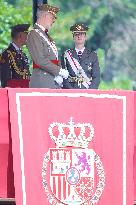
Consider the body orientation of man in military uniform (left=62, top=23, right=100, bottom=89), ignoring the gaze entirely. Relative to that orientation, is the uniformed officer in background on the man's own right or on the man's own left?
on the man's own right

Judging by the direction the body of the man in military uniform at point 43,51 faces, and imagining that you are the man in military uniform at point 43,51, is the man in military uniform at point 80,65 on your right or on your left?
on your left

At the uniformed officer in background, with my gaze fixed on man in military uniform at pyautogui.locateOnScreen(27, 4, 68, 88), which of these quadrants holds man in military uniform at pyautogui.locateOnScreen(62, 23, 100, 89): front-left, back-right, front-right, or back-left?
front-left

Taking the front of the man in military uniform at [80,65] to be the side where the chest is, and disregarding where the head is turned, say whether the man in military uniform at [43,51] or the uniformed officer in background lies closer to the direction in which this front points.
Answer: the man in military uniform

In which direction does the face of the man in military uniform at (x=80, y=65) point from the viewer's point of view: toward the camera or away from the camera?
toward the camera

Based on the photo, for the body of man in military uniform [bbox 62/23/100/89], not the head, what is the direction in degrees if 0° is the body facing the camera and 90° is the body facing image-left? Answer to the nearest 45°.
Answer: approximately 0°
